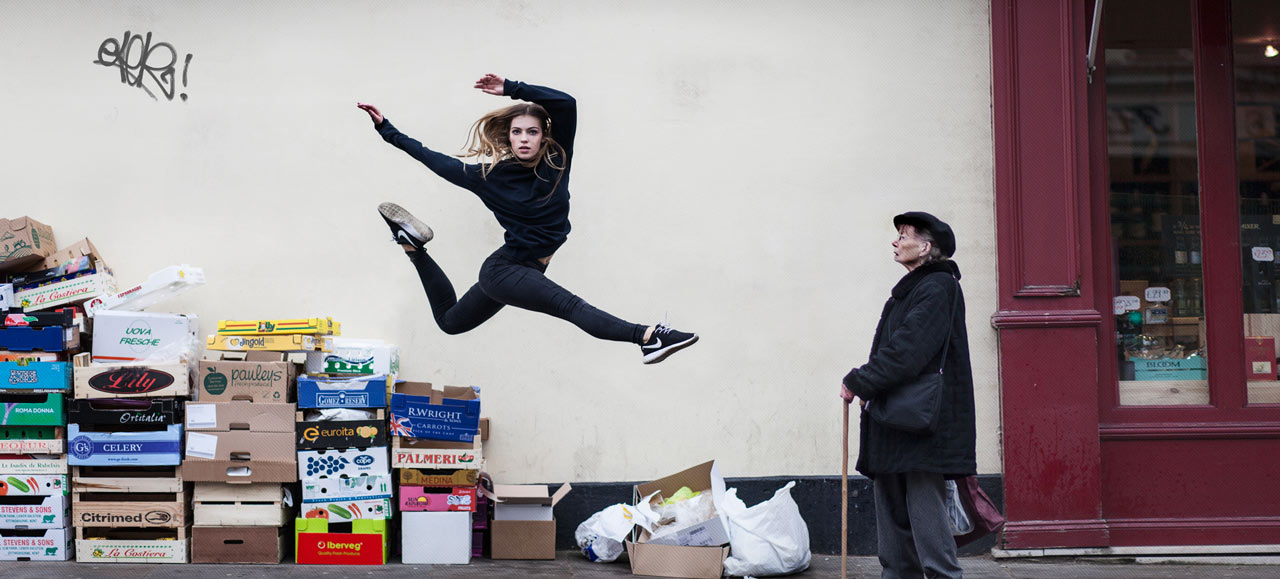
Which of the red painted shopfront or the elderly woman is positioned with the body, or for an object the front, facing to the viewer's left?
the elderly woman

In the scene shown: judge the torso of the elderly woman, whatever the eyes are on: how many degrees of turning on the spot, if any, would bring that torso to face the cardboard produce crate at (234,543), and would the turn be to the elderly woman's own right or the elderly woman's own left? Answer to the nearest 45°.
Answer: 0° — they already face it

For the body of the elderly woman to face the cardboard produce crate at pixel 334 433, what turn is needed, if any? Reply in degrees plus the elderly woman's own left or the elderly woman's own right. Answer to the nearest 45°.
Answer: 0° — they already face it

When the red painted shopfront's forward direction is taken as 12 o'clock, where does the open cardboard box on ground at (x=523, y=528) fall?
The open cardboard box on ground is roughly at 2 o'clock from the red painted shopfront.

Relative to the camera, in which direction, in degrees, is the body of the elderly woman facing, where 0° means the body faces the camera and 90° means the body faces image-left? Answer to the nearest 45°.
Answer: approximately 90°

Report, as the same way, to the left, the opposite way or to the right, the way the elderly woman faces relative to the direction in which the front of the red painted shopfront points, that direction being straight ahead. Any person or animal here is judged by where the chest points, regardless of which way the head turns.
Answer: to the right

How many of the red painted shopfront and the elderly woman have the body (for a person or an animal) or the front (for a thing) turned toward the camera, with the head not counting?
1

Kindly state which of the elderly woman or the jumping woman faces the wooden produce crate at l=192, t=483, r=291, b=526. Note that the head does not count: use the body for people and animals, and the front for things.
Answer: the elderly woman

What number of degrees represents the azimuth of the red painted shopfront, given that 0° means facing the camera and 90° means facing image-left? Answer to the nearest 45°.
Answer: approximately 0°

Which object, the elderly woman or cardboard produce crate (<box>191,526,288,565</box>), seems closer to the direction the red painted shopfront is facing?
the elderly woman

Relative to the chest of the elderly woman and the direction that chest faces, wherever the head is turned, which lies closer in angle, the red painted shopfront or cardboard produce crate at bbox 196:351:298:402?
the cardboard produce crate

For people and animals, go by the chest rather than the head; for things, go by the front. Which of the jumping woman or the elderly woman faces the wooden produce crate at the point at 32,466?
the elderly woman

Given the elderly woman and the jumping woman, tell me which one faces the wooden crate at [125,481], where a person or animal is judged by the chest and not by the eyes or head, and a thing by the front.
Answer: the elderly woman

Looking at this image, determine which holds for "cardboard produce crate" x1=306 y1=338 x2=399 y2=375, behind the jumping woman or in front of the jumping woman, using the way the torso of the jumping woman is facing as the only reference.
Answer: behind
